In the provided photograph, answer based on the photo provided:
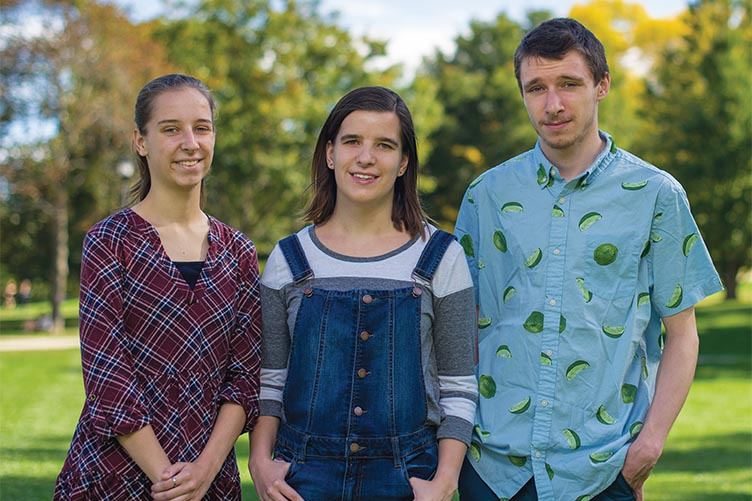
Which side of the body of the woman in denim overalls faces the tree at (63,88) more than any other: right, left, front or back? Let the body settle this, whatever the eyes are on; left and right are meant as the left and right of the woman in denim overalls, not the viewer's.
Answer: back

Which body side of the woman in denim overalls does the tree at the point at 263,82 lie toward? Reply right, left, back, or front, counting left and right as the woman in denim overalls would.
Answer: back

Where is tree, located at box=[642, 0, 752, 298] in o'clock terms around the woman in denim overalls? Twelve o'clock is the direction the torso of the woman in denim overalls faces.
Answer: The tree is roughly at 7 o'clock from the woman in denim overalls.

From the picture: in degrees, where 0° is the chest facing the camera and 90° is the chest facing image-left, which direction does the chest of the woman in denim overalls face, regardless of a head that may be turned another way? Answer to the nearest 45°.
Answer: approximately 0°

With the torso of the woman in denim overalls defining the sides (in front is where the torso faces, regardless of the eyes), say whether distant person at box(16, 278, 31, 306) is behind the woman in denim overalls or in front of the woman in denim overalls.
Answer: behind
